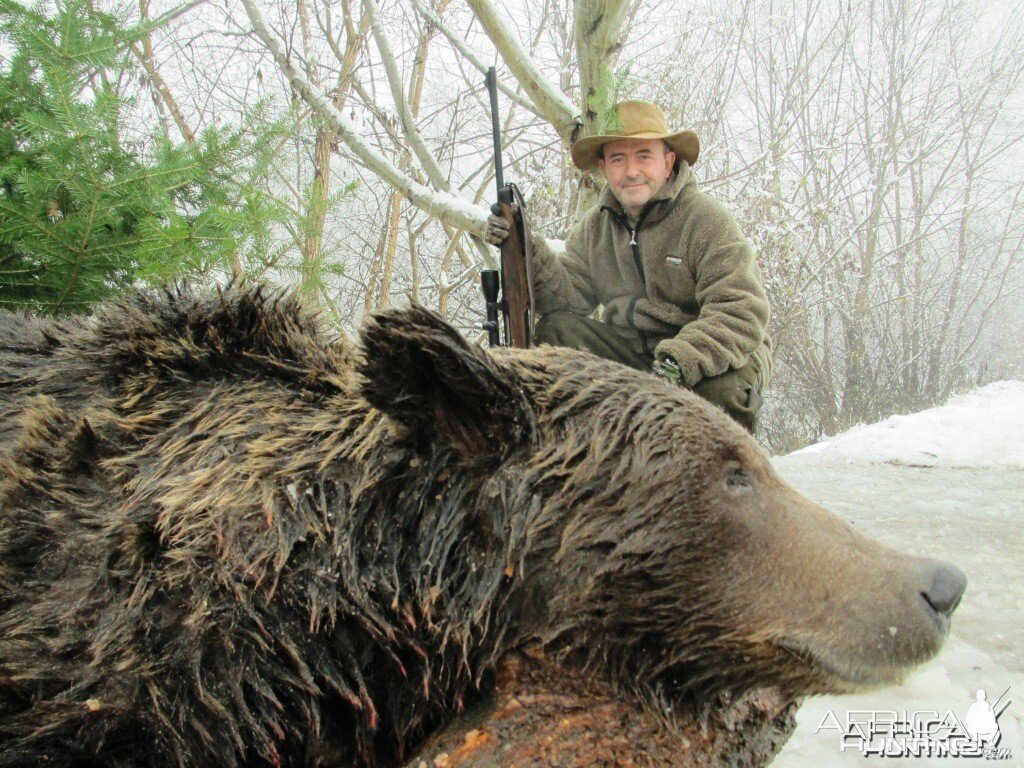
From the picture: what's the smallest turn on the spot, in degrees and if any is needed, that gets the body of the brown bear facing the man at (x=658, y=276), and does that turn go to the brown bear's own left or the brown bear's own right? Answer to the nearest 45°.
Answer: approximately 45° to the brown bear's own left

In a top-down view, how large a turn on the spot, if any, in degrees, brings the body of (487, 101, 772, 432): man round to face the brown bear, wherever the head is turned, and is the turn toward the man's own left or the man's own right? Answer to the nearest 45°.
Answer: approximately 45° to the man's own left

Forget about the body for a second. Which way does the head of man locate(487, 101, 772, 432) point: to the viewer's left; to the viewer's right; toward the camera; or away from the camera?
toward the camera

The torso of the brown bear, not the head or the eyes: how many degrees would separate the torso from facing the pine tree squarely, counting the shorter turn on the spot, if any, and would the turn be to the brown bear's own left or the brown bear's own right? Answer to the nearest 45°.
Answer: approximately 135° to the brown bear's own left

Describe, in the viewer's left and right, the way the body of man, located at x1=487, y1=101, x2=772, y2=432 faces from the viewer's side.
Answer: facing the viewer and to the left of the viewer

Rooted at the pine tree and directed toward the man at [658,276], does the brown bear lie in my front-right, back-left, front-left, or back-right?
front-right

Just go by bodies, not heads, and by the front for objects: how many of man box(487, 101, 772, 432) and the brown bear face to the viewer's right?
1

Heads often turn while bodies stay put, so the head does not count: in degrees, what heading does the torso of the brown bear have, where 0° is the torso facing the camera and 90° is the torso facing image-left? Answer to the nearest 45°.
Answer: approximately 270°
